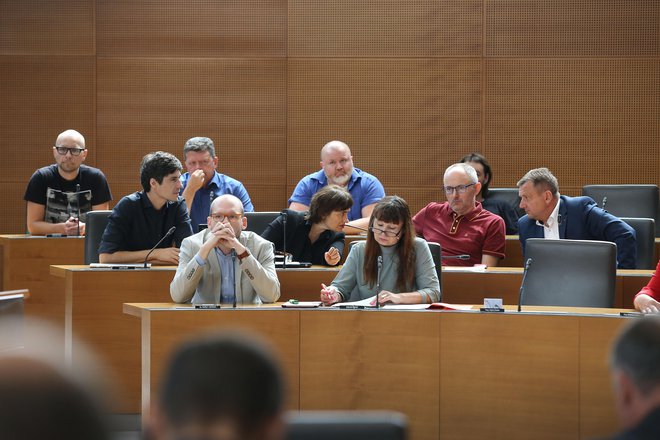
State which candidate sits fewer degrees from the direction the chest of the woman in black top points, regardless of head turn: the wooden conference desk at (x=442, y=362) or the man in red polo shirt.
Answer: the wooden conference desk

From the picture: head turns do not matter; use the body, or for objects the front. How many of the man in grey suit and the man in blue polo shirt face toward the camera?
2

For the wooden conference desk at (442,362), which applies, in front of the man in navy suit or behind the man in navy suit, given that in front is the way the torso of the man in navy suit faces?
in front

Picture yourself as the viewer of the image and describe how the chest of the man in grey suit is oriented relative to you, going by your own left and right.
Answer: facing the viewer

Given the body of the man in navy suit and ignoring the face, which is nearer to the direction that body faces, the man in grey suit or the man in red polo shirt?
the man in grey suit

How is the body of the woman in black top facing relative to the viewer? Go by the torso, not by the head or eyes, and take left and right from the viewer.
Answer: facing the viewer and to the right of the viewer

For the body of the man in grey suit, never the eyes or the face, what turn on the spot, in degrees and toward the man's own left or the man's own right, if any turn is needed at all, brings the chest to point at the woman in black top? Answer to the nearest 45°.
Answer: approximately 135° to the man's own left

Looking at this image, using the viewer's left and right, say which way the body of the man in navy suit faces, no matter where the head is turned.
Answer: facing the viewer and to the left of the viewer

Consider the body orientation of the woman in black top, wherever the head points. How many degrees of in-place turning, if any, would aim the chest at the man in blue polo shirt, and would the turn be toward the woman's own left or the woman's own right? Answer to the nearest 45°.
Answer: approximately 135° to the woman's own left

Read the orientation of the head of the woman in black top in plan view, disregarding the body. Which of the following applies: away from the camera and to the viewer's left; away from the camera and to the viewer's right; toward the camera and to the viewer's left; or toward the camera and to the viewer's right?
toward the camera and to the viewer's right
